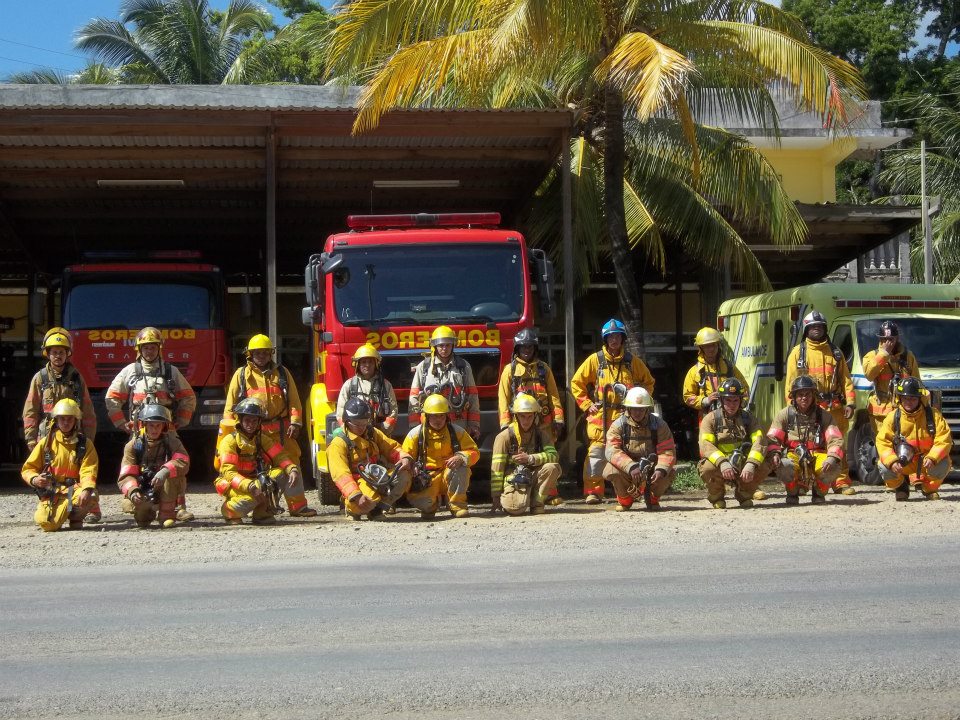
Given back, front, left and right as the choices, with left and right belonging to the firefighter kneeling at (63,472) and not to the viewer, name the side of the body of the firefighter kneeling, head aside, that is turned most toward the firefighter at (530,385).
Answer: left

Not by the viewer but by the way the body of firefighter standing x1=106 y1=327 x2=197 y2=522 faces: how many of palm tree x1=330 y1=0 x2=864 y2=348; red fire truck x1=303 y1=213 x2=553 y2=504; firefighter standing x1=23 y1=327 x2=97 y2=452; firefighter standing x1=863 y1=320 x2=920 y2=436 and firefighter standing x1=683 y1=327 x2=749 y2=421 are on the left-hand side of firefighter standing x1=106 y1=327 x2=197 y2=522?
4

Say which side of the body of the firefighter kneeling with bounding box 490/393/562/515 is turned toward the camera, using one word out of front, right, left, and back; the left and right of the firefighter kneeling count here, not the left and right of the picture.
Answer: front

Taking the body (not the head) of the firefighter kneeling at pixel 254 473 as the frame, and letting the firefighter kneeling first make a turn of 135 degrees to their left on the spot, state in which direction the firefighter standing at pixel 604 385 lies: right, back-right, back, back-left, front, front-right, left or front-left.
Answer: front-right

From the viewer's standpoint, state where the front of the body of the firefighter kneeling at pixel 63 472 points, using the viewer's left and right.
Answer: facing the viewer

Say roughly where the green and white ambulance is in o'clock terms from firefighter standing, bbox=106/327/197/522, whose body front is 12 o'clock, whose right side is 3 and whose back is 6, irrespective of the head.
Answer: The green and white ambulance is roughly at 9 o'clock from the firefighter standing.

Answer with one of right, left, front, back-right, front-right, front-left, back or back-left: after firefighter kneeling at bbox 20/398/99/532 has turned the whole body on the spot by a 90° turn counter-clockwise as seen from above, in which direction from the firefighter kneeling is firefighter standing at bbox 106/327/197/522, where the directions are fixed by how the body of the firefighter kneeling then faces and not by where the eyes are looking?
front-left

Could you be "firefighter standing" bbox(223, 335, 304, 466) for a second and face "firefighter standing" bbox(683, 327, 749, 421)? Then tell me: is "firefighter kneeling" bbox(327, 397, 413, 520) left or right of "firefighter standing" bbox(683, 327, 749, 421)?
right

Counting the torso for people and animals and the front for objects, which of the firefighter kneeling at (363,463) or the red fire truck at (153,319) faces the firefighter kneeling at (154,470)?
the red fire truck

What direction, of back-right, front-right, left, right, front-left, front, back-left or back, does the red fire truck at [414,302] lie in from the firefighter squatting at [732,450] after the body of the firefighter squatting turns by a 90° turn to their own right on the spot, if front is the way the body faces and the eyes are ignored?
front

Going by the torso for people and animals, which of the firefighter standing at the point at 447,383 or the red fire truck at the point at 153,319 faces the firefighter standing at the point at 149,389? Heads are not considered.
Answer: the red fire truck

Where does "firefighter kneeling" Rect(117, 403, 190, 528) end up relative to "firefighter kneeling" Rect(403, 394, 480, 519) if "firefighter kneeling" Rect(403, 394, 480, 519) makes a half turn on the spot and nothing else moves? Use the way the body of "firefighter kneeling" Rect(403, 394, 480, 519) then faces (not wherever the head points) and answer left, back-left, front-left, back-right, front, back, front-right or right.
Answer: left

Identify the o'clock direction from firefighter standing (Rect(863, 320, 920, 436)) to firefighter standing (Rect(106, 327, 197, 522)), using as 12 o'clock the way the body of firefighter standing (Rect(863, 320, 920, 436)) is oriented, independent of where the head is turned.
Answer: firefighter standing (Rect(106, 327, 197, 522)) is roughly at 2 o'clock from firefighter standing (Rect(863, 320, 920, 436)).
